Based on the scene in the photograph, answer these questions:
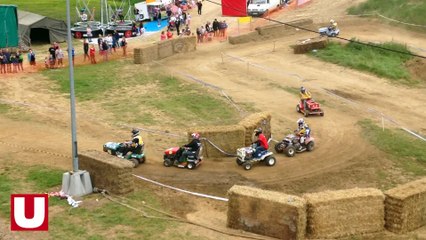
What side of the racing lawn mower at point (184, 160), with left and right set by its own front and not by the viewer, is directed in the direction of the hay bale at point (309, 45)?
right

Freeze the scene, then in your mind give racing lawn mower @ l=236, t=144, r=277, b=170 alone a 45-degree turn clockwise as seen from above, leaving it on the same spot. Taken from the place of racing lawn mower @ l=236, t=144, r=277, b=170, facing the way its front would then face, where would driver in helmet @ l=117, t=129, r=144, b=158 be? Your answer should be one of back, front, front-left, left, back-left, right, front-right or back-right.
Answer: front

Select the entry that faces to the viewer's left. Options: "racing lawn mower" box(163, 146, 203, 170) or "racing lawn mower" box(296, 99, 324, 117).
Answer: "racing lawn mower" box(163, 146, 203, 170)

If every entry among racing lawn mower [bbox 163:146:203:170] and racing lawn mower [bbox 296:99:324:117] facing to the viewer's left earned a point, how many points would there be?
1

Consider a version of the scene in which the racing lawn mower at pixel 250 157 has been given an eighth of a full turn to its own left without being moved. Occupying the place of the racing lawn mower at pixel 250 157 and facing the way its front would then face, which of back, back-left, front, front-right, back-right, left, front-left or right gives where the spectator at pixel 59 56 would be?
back-right

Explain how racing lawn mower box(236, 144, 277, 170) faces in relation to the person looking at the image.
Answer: facing the viewer and to the left of the viewer

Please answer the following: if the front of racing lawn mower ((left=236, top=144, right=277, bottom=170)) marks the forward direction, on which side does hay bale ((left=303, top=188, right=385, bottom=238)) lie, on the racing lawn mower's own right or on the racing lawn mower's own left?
on the racing lawn mower's own left

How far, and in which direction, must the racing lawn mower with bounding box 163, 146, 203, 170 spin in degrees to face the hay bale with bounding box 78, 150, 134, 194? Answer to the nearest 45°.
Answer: approximately 45° to its left

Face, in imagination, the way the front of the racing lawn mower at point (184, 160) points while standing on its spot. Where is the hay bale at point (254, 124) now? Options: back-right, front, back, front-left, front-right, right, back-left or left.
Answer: back-right

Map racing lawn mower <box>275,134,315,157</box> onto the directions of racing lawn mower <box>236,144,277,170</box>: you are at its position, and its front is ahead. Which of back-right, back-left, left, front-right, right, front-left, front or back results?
back

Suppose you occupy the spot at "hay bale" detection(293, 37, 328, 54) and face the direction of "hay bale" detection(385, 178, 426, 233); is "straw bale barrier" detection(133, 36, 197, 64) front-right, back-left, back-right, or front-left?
front-right

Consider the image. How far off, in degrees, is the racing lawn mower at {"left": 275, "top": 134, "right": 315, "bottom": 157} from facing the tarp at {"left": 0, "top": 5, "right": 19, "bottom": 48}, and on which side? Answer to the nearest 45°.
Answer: approximately 90° to its right

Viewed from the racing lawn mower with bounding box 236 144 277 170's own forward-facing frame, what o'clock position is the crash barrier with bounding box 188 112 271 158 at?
The crash barrier is roughly at 3 o'clock from the racing lawn mower.

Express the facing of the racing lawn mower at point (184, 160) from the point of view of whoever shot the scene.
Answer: facing to the left of the viewer

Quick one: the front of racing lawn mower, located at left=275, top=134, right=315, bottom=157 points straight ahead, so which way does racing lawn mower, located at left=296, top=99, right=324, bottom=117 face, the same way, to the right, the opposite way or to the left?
to the left

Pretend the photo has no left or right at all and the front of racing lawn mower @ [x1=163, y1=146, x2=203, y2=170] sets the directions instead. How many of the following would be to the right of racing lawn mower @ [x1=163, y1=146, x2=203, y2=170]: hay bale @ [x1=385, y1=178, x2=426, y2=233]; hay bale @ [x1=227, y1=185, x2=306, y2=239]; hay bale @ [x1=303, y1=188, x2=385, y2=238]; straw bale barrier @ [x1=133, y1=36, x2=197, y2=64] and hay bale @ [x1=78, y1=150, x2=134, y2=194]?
1

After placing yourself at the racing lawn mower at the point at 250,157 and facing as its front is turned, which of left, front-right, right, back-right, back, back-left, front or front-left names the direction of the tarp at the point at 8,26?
right
